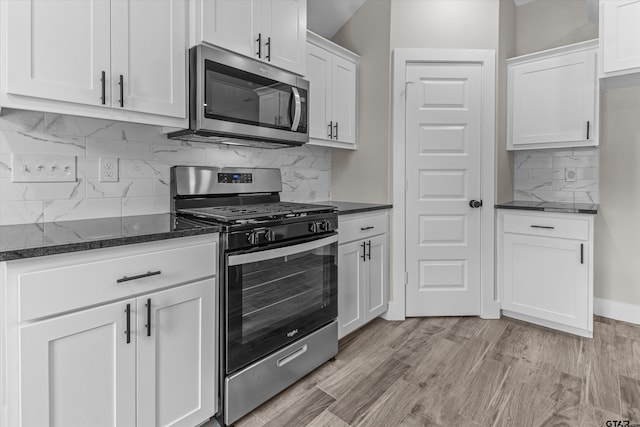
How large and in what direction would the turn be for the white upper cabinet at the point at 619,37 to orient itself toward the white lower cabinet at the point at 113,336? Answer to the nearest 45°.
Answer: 0° — it already faces it

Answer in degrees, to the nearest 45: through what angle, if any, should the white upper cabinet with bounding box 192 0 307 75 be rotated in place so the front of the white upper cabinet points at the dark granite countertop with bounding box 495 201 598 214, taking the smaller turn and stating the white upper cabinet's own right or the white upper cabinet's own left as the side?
approximately 45° to the white upper cabinet's own left

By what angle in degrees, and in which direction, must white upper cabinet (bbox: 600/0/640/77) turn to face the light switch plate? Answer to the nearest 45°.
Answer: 0° — it already faces it

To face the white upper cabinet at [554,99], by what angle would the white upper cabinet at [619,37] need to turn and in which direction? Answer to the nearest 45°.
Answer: approximately 90° to its right

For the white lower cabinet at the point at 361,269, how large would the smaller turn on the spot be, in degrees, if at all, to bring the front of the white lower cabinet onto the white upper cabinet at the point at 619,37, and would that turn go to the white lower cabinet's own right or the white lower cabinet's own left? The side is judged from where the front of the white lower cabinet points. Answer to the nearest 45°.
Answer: approximately 45° to the white lower cabinet's own left

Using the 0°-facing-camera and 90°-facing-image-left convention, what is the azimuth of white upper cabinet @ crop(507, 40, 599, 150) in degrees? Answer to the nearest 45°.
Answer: approximately 45°
